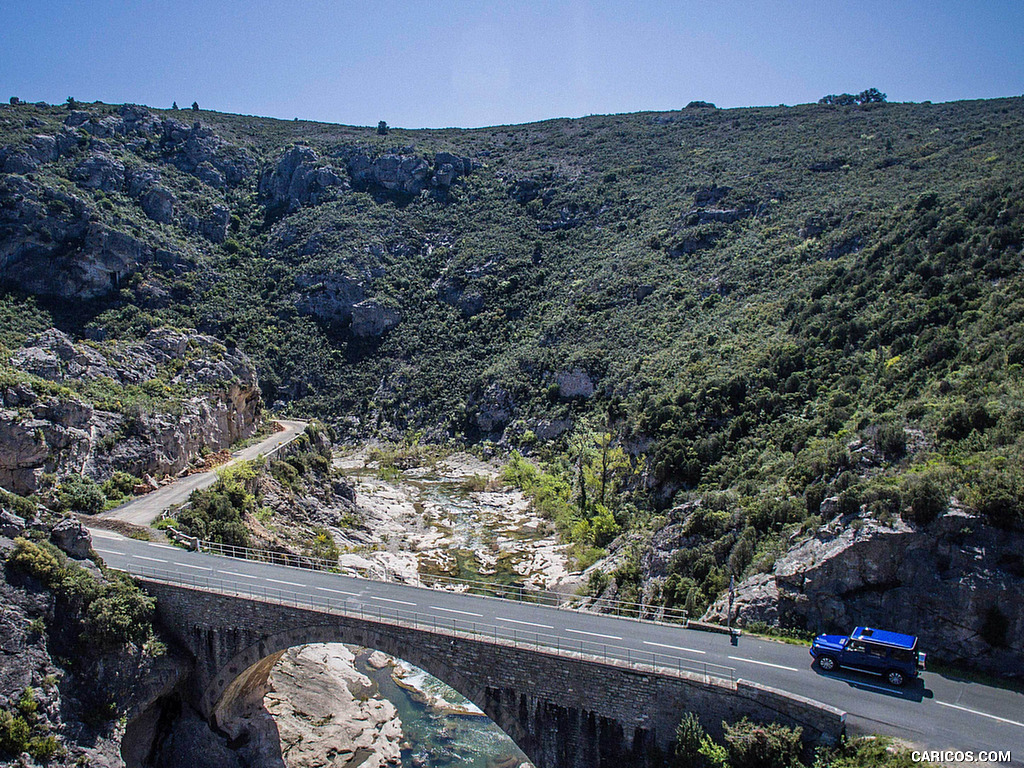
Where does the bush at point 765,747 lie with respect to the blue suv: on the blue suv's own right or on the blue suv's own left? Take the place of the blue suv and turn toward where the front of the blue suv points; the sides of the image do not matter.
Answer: on the blue suv's own left

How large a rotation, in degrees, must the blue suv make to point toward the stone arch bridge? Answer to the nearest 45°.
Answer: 0° — it already faces it

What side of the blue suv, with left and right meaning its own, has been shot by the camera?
left

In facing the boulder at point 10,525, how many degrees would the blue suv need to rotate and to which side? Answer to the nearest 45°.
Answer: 0° — it already faces it

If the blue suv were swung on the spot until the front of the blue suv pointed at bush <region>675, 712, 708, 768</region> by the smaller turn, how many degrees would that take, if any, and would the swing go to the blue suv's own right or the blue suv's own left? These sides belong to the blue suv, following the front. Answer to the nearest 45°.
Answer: approximately 45° to the blue suv's own left

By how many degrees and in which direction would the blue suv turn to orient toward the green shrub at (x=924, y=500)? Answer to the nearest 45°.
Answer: approximately 90° to its right

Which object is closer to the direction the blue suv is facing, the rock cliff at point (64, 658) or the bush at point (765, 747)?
the rock cliff

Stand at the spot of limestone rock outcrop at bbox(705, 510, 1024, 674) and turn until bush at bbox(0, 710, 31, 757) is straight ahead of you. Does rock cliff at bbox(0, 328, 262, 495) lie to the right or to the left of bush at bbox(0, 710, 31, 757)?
right
